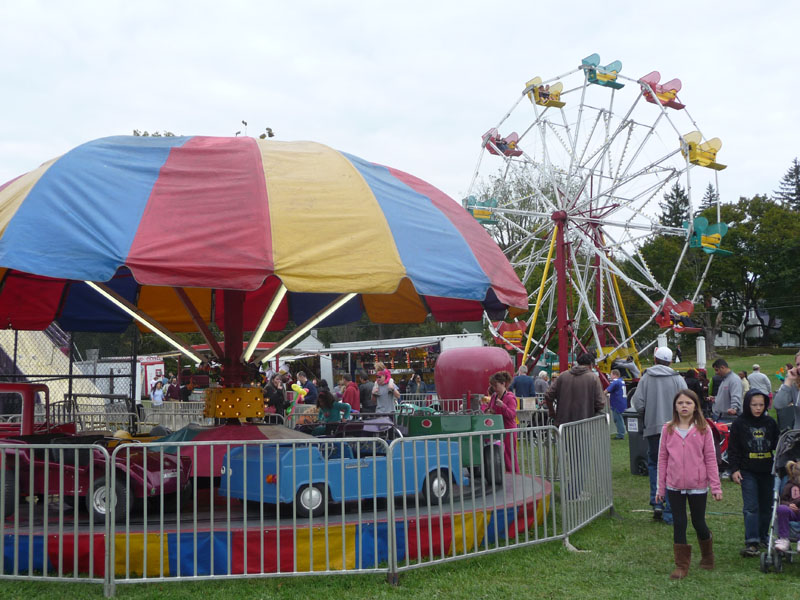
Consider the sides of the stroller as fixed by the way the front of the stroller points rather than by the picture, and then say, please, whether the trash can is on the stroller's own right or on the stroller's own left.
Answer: on the stroller's own right

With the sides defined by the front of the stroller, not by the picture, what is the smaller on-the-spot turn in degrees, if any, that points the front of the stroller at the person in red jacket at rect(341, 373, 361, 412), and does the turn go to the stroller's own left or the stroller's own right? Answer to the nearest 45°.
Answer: approximately 90° to the stroller's own right

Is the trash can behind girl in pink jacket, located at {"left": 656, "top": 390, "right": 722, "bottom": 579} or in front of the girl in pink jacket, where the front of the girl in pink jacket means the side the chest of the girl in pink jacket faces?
behind

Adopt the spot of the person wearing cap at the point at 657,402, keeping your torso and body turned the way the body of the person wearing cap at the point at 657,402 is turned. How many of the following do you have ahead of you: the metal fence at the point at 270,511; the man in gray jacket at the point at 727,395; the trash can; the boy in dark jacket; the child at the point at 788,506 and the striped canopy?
2

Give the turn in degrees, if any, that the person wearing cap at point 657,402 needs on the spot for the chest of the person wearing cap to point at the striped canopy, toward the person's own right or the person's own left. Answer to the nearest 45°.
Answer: approximately 135° to the person's own left

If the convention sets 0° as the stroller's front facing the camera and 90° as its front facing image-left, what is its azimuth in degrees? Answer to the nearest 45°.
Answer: approximately 45°

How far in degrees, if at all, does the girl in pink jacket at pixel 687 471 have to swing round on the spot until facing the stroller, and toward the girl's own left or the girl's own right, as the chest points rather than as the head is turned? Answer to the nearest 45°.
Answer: approximately 135° to the girl's own left

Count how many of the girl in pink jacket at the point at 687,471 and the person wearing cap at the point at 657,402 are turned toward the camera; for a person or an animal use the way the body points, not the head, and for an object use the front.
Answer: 1

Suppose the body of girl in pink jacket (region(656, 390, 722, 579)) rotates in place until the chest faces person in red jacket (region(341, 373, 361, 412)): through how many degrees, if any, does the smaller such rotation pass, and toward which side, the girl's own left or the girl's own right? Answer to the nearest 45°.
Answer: approximately 135° to the girl's own right

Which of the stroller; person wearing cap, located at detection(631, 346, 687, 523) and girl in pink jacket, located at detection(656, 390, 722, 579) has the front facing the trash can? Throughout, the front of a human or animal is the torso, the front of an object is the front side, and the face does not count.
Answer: the person wearing cap

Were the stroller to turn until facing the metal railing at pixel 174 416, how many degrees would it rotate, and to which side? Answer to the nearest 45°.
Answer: approximately 90° to its right

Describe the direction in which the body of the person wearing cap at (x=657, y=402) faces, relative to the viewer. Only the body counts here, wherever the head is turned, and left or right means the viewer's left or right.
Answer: facing away from the viewer

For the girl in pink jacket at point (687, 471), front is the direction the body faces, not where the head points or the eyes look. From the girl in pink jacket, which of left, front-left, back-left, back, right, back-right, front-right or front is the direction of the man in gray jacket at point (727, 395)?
back
